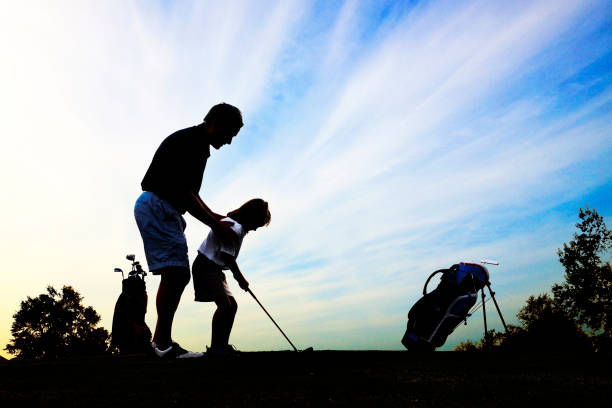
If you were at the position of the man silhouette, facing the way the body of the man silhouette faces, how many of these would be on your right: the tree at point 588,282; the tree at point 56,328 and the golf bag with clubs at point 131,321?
0

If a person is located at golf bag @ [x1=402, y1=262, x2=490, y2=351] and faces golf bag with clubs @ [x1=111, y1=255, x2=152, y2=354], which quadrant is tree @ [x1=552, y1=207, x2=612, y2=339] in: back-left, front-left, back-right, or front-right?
back-right

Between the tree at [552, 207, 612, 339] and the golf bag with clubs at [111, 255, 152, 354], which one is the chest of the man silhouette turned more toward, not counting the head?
the tree

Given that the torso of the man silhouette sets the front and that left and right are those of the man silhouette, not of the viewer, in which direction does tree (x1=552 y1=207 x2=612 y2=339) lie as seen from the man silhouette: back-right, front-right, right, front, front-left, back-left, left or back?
front-left

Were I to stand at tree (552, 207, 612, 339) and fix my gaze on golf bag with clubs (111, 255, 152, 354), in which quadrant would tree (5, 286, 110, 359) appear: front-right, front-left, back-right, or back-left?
front-right

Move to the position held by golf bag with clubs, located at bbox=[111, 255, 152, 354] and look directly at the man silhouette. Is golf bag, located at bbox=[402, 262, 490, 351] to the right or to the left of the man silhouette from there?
left

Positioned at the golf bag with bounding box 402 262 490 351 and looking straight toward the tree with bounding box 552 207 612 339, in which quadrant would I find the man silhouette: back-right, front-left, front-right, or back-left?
back-left

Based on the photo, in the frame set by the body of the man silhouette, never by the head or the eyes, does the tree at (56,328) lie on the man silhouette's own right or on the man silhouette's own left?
on the man silhouette's own left

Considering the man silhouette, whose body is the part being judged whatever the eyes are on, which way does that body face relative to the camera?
to the viewer's right

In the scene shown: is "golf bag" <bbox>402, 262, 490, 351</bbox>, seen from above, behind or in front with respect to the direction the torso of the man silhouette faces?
in front

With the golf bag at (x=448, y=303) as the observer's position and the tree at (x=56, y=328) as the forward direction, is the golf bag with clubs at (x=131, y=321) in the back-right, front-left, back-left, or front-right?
front-left
